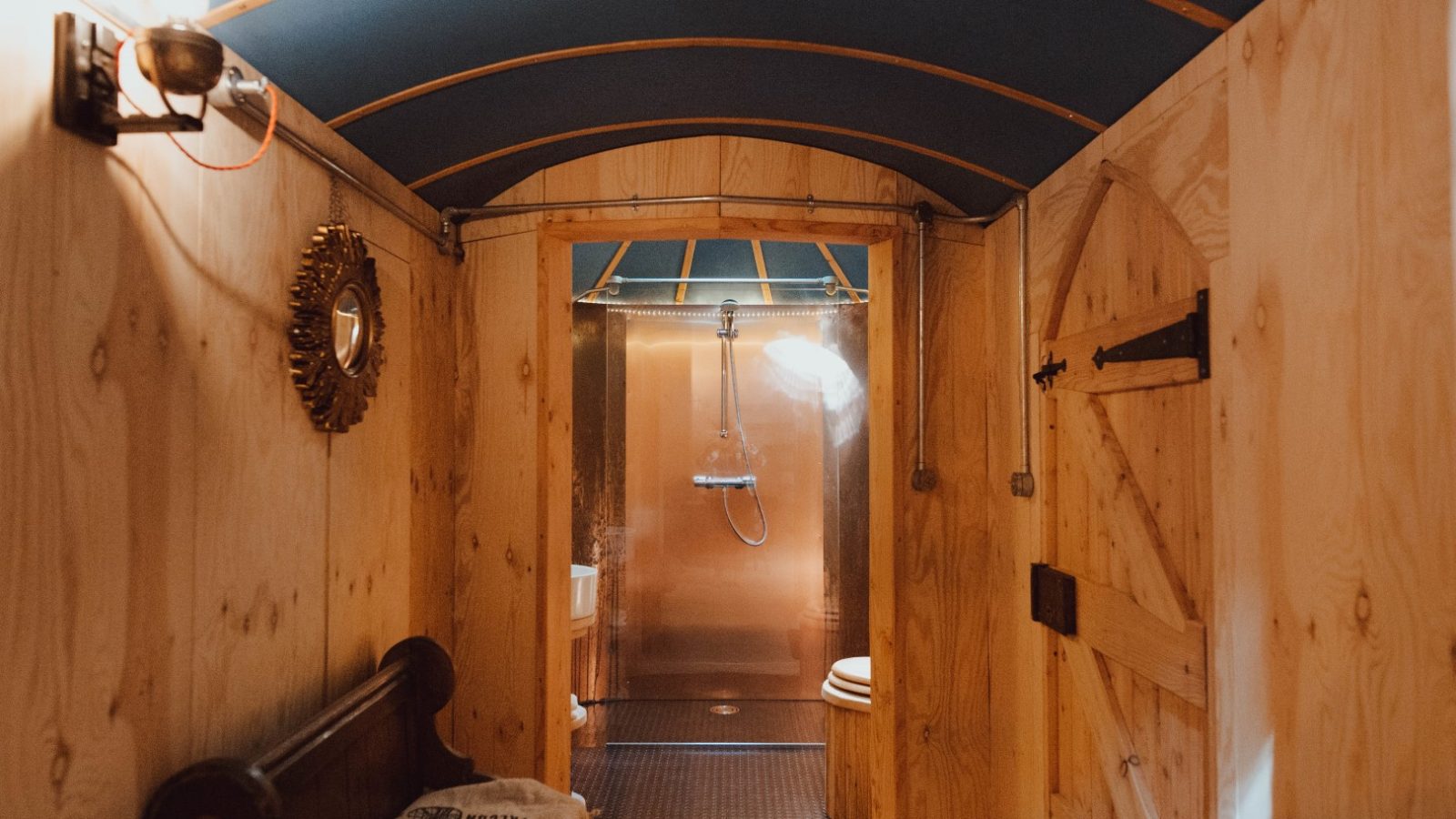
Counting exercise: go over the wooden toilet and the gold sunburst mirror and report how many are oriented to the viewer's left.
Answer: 1

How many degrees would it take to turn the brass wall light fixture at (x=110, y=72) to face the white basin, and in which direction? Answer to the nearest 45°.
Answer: approximately 90° to its left

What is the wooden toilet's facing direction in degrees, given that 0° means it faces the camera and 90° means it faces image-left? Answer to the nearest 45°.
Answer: approximately 90°

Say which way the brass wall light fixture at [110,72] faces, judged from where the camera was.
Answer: facing the viewer and to the right of the viewer

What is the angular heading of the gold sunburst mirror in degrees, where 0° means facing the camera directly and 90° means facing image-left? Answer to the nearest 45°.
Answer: approximately 315°

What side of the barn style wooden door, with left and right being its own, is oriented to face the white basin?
right

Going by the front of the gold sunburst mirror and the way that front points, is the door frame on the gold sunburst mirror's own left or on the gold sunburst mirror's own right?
on the gold sunburst mirror's own left

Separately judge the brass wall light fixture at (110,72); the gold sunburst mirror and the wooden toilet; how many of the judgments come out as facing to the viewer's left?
1

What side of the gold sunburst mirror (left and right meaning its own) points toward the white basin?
left

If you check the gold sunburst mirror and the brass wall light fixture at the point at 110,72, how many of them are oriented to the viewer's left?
0

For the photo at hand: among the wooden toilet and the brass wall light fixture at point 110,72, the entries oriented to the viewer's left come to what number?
1

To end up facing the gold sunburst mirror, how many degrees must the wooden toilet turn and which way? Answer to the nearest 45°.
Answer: approximately 45° to its left

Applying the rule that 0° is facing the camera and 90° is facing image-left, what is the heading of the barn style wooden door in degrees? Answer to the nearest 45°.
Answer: approximately 45°
